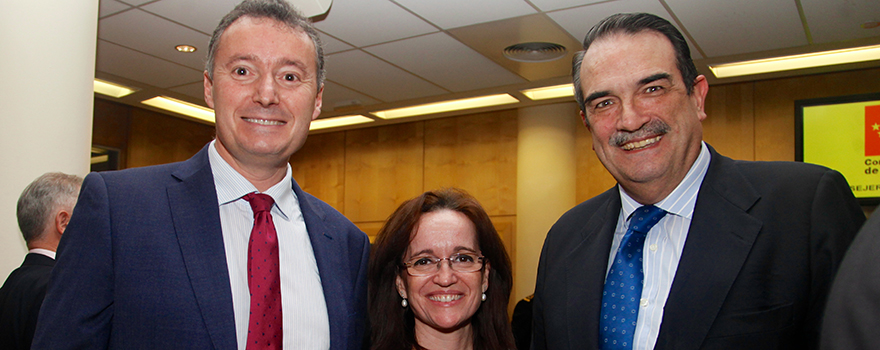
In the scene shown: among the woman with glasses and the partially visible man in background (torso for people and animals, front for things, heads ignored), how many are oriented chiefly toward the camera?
1

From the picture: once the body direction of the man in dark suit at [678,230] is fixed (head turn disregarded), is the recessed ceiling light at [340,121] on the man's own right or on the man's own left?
on the man's own right

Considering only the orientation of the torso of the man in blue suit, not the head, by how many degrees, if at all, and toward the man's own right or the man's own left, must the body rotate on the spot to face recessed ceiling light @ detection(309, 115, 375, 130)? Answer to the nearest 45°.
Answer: approximately 135° to the man's own left

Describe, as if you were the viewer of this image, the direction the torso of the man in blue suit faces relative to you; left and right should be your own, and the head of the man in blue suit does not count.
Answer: facing the viewer and to the right of the viewer
